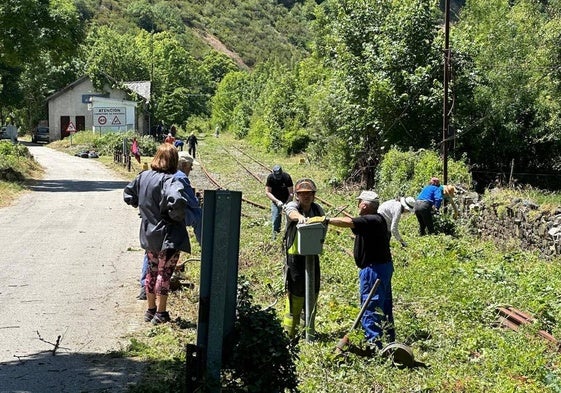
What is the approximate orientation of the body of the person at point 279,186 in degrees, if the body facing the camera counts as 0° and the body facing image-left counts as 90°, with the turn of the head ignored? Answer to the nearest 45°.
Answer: approximately 0°

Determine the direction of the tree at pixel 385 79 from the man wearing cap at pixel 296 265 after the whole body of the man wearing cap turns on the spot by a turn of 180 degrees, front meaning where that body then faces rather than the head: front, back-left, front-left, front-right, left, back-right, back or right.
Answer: front

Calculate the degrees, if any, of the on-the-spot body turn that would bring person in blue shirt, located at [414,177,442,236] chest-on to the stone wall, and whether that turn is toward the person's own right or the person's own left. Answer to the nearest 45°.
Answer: approximately 45° to the person's own right

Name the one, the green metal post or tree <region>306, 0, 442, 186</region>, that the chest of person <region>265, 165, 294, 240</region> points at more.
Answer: the green metal post

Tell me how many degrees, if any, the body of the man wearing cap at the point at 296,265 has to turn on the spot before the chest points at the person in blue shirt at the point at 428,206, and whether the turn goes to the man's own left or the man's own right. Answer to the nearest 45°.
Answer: approximately 180°

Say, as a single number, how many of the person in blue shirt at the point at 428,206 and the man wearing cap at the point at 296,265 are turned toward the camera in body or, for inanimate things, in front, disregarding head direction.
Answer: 1

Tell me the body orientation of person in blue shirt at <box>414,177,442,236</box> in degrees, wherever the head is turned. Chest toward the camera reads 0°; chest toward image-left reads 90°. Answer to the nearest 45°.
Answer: approximately 225°

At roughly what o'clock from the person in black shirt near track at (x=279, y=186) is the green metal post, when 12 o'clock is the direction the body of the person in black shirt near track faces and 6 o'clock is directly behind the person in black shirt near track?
The green metal post is roughly at 12 o'clock from the person in black shirt near track.

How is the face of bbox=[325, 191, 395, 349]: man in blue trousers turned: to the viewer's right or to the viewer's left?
to the viewer's left

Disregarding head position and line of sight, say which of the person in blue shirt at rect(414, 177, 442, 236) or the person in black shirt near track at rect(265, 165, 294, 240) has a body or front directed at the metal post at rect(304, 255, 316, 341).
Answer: the person in black shirt near track
